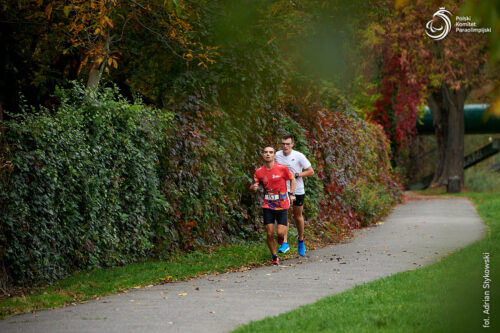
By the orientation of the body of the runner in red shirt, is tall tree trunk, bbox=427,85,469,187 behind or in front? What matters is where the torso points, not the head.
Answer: behind

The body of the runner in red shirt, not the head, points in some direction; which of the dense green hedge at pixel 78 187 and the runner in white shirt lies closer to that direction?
the dense green hedge

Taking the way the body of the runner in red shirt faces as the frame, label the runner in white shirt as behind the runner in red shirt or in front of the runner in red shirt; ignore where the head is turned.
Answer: behind

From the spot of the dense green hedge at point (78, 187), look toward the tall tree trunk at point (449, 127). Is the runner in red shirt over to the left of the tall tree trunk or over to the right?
right

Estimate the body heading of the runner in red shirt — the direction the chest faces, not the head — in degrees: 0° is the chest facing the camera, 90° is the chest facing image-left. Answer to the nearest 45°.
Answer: approximately 0°

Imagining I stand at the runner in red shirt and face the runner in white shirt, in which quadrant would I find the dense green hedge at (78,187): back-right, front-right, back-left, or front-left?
back-left

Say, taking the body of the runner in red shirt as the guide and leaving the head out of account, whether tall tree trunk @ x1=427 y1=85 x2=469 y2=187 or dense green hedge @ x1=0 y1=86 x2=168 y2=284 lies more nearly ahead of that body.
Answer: the dense green hedge

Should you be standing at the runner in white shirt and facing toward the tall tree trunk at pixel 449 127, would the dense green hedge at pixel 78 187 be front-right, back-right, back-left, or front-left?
back-left

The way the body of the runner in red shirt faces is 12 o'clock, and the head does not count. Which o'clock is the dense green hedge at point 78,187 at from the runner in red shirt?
The dense green hedge is roughly at 2 o'clock from the runner in red shirt.
